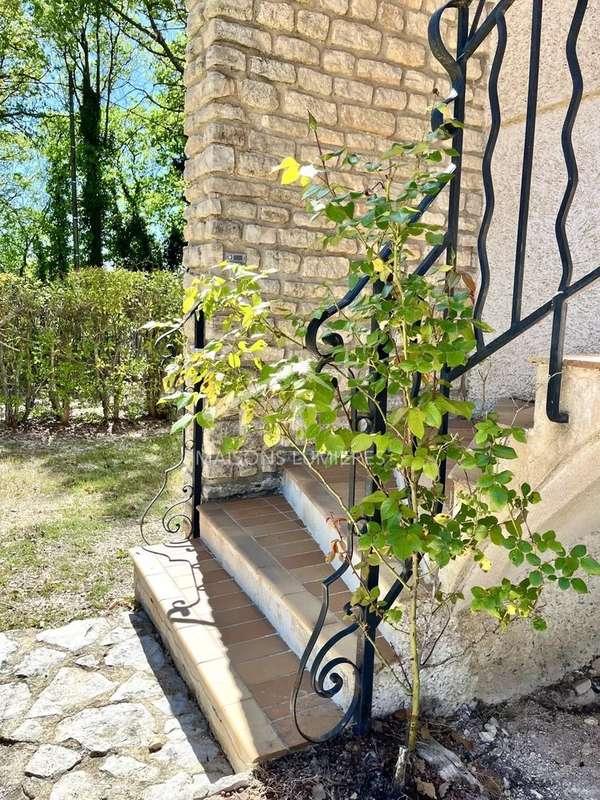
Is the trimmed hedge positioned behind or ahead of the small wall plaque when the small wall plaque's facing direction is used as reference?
behind

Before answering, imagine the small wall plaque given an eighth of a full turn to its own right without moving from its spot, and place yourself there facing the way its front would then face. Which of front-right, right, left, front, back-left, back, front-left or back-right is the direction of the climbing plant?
front-left

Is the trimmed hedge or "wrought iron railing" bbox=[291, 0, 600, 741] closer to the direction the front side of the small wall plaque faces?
the wrought iron railing

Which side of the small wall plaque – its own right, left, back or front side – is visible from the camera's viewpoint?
front

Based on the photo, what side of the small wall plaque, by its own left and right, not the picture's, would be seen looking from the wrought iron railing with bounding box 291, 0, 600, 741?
front
